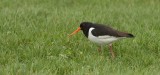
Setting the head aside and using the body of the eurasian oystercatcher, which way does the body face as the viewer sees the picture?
to the viewer's left
